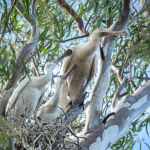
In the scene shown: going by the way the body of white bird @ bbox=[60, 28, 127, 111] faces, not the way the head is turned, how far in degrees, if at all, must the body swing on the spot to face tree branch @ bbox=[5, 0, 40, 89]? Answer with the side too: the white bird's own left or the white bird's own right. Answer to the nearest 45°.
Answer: approximately 135° to the white bird's own right

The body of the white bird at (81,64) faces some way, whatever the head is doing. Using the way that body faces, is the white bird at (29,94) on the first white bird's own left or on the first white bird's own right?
on the first white bird's own right

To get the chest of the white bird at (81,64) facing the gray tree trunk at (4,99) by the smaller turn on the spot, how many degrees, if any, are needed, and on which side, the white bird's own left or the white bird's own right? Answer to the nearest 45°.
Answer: approximately 90° to the white bird's own right
